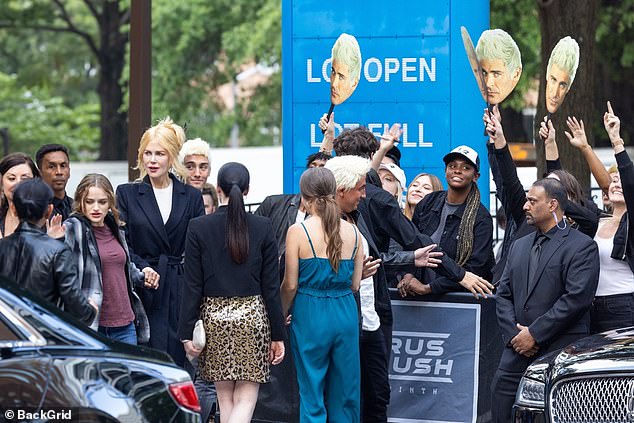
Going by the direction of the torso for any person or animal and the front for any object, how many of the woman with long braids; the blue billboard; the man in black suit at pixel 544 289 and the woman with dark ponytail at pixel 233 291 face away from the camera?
1

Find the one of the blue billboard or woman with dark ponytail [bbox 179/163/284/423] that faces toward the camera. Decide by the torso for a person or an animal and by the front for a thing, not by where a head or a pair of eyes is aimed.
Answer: the blue billboard

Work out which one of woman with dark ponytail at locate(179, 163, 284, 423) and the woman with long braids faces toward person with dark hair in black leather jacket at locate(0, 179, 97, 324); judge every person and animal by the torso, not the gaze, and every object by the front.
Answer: the woman with long braids

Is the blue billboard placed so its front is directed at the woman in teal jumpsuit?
yes

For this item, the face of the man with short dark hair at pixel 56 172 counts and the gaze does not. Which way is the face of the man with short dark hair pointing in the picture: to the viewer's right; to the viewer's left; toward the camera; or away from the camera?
toward the camera

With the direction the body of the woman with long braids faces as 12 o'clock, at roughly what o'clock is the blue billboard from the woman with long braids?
The blue billboard is roughly at 4 o'clock from the woman with long braids.

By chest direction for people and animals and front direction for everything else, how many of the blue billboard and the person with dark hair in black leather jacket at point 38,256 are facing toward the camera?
1

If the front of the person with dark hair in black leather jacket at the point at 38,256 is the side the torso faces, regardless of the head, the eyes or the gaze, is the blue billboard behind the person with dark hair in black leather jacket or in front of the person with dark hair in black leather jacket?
in front

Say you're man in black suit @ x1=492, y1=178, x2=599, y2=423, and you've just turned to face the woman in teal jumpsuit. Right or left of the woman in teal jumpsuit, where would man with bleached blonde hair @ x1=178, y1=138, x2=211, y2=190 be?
right

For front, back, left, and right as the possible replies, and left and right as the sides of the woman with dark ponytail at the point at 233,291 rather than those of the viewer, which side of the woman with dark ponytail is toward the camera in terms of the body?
back

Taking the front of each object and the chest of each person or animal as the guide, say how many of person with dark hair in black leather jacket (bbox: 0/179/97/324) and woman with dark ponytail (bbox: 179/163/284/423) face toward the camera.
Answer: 0

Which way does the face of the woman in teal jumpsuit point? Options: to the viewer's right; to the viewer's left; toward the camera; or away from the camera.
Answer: away from the camera

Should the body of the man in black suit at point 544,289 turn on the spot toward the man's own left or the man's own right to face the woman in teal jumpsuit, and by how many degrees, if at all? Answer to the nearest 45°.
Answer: approximately 45° to the man's own right

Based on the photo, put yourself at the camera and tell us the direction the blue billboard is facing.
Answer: facing the viewer

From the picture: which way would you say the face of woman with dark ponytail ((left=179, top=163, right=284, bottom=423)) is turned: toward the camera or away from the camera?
away from the camera

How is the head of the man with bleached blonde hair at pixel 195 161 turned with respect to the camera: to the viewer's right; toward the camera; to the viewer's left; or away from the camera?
toward the camera

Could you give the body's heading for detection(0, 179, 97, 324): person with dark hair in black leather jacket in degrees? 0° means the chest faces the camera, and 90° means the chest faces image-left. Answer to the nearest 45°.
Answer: approximately 225°

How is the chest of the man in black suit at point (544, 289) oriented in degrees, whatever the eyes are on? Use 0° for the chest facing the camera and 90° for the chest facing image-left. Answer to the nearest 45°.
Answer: approximately 45°

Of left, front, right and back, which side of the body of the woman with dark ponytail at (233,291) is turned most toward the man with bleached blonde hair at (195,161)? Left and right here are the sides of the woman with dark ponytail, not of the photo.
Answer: front

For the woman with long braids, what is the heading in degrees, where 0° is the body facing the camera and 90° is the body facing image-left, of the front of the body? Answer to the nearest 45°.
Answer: approximately 45°
